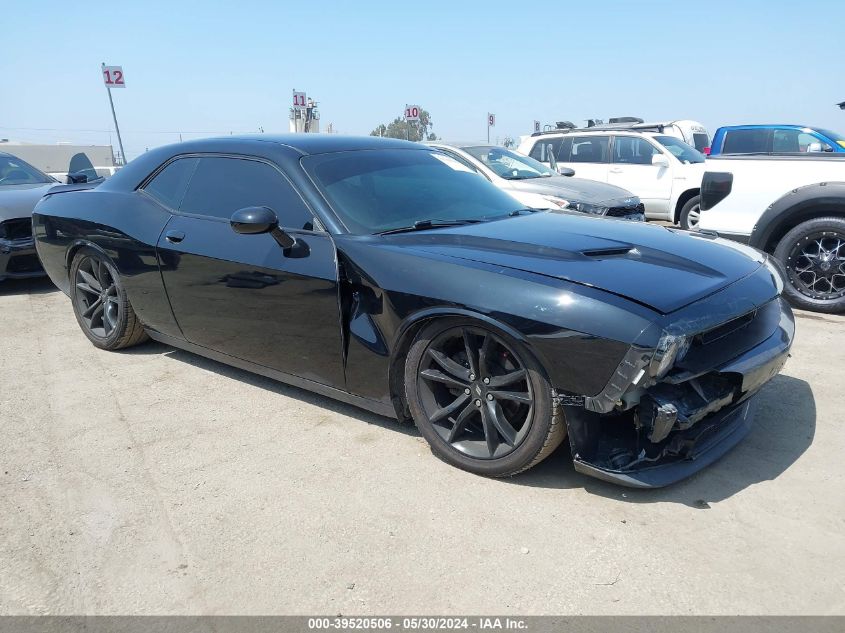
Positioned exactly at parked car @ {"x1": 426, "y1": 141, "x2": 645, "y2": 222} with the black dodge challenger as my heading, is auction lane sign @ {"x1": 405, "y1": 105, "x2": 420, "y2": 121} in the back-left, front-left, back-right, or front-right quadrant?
back-right

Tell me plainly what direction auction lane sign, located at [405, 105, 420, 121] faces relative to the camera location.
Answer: facing the viewer

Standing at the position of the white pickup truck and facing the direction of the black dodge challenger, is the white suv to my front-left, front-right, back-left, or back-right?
back-right

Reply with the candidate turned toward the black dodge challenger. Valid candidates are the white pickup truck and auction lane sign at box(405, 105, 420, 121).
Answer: the auction lane sign

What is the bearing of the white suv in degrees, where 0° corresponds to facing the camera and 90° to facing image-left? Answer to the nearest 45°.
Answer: approximately 315°

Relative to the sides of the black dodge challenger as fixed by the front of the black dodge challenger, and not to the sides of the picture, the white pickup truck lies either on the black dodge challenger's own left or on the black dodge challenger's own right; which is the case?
on the black dodge challenger's own left

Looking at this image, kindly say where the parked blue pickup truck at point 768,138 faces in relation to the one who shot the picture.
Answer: facing the viewer and to the right of the viewer

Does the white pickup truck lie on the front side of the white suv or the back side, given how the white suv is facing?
on the front side

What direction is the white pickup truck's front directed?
to the viewer's right

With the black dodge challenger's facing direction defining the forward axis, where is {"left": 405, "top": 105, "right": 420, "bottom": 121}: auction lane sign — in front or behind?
behind

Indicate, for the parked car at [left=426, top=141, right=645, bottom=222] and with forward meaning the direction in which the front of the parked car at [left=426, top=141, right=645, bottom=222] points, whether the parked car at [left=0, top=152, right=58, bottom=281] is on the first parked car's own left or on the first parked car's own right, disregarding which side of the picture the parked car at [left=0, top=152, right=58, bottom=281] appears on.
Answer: on the first parked car's own right

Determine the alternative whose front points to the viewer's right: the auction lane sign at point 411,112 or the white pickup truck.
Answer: the white pickup truck

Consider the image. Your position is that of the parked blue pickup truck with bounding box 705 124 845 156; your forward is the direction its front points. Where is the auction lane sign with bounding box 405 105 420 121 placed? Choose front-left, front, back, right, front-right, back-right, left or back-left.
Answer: back

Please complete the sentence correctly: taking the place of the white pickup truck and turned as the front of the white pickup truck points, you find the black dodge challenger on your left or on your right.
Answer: on your right
